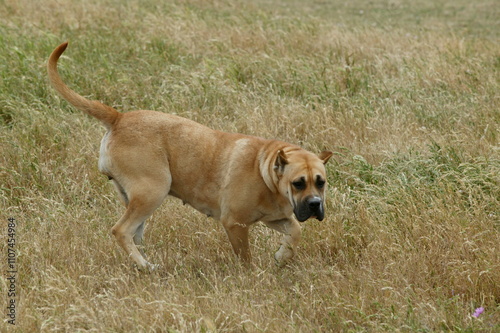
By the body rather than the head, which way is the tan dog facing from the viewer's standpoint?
to the viewer's right
